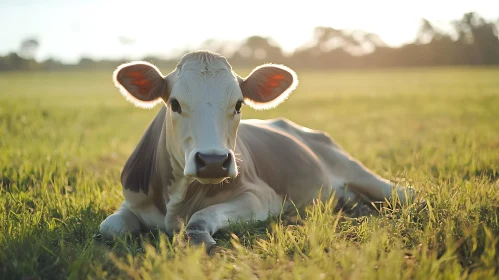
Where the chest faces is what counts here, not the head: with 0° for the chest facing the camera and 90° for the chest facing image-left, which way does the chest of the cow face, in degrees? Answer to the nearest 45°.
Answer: approximately 45°
